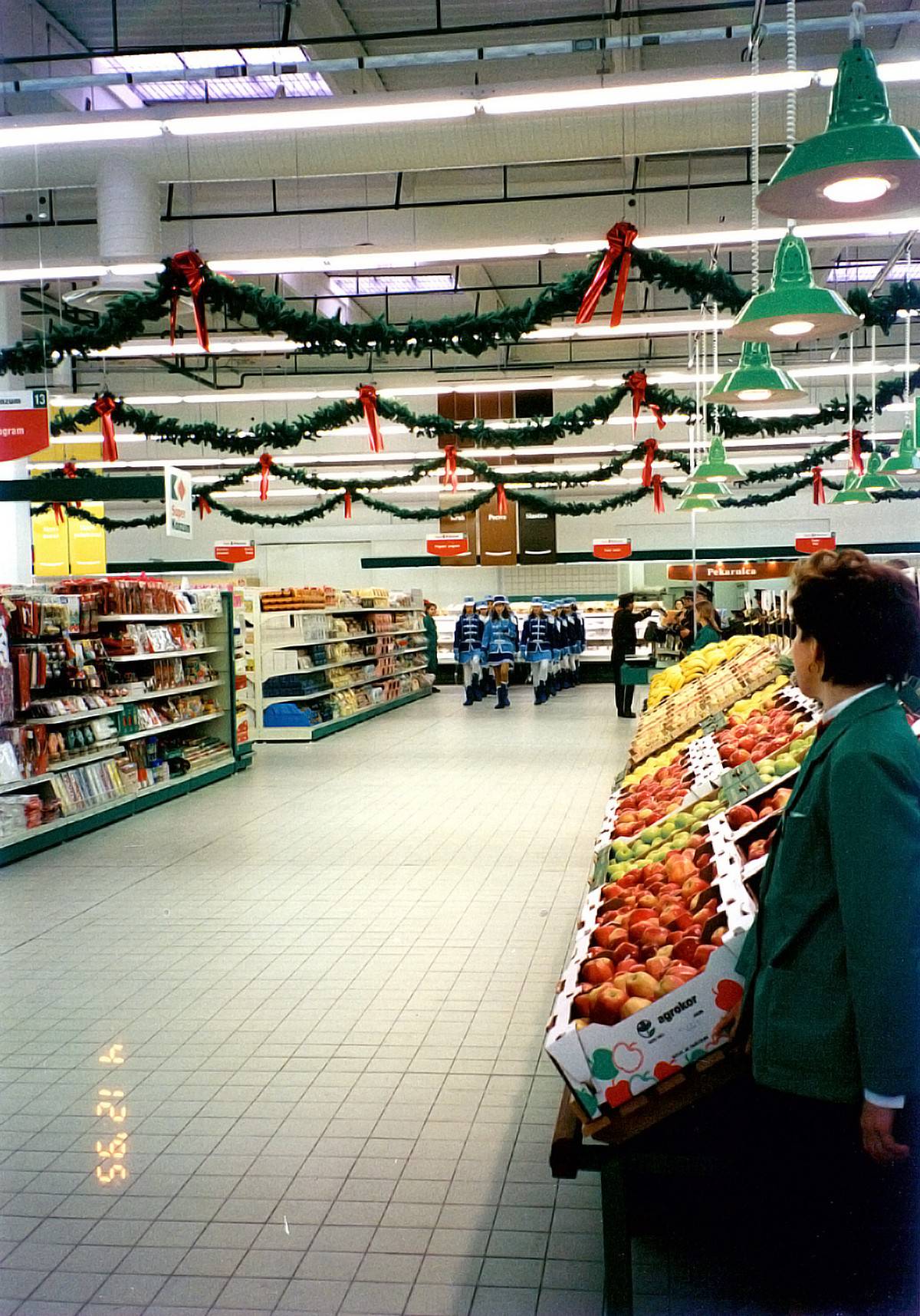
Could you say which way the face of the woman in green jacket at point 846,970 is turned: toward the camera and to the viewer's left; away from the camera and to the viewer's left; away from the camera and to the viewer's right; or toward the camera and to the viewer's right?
away from the camera and to the viewer's left

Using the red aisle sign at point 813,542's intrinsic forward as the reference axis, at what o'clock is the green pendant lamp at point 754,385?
The green pendant lamp is roughly at 12 o'clock from the red aisle sign.

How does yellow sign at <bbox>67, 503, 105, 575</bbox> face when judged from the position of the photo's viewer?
facing the viewer

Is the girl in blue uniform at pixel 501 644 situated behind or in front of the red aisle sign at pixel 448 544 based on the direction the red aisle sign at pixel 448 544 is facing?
in front

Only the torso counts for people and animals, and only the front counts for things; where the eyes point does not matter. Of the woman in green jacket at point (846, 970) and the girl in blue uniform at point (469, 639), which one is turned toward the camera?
the girl in blue uniform

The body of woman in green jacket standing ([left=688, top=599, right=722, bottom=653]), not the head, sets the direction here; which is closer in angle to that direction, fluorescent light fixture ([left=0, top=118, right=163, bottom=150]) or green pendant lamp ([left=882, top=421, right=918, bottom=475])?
the fluorescent light fixture

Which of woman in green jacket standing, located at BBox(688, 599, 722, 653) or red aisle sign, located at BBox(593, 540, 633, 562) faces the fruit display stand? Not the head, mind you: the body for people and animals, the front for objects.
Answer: the red aisle sign

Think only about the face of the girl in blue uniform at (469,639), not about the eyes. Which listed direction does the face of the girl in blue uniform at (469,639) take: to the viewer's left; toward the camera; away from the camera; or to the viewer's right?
toward the camera

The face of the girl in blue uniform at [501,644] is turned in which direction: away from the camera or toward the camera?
toward the camera

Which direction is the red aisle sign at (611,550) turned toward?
toward the camera

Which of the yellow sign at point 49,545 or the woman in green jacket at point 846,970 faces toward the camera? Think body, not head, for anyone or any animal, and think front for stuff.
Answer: the yellow sign

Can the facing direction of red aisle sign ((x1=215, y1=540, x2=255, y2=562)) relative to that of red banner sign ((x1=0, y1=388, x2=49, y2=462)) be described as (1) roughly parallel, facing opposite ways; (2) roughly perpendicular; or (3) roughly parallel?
roughly parallel

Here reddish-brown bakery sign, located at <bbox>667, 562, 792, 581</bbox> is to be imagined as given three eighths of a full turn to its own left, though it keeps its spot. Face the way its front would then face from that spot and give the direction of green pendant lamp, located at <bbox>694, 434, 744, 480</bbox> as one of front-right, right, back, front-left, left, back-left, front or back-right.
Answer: back-right

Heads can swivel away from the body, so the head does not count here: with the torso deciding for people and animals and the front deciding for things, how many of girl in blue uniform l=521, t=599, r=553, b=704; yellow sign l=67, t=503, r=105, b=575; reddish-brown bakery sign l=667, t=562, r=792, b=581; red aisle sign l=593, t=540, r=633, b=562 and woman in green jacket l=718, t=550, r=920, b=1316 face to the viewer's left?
1

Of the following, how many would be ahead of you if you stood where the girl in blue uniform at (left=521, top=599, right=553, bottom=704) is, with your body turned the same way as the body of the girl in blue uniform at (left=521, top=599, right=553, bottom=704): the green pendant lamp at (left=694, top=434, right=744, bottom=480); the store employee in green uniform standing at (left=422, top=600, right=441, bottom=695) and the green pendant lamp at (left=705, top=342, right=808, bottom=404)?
2

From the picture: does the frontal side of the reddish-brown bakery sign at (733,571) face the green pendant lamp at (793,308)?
yes

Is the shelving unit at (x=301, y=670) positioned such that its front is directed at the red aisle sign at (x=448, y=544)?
no

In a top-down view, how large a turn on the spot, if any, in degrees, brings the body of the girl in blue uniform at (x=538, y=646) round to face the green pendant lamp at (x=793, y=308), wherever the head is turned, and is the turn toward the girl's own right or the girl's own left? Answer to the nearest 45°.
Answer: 0° — they already face it

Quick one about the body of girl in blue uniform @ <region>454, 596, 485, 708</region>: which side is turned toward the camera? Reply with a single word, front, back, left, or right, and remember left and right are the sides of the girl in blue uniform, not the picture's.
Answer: front

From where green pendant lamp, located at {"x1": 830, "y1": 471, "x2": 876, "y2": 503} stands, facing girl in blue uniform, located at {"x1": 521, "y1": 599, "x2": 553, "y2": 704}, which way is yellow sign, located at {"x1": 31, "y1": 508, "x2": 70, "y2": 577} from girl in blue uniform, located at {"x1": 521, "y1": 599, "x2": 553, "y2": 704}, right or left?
left

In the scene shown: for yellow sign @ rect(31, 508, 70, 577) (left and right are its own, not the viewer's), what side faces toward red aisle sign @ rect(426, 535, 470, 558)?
left
